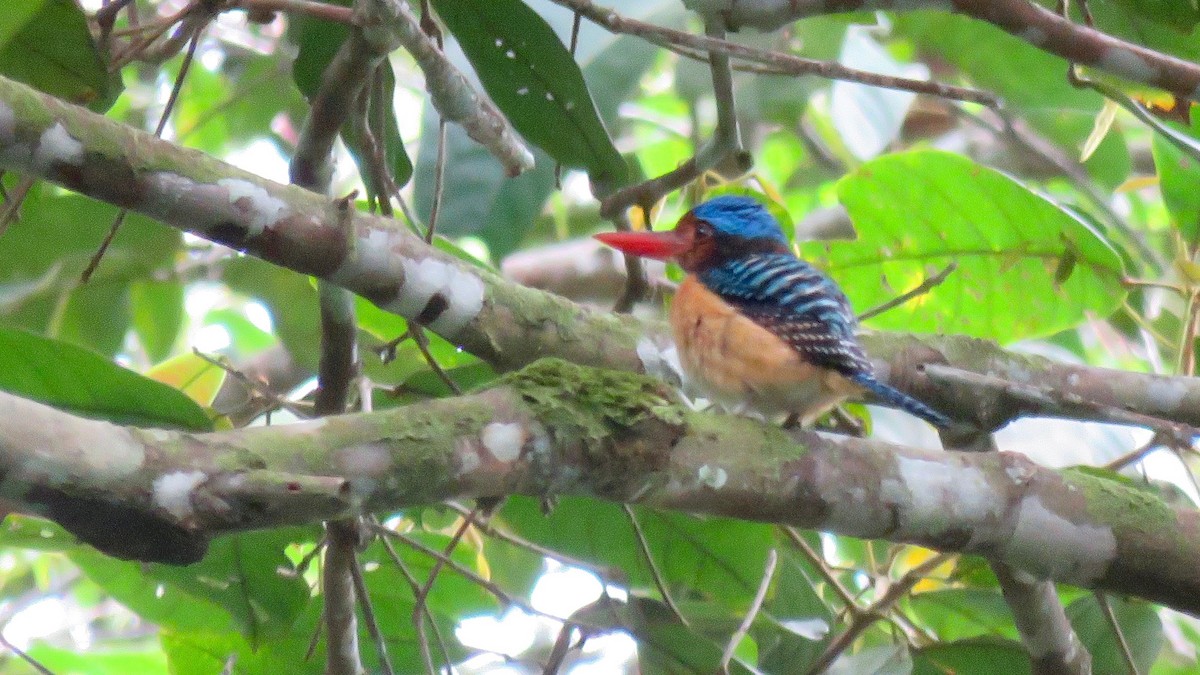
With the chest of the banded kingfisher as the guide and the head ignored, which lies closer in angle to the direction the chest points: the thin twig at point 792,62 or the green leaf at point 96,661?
the green leaf

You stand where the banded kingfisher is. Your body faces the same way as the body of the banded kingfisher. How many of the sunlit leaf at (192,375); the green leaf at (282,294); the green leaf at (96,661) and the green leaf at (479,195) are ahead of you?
4

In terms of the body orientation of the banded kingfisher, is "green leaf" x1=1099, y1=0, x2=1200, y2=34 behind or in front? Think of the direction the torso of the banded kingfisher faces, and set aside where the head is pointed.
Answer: behind

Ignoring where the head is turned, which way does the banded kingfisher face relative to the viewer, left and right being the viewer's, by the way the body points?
facing to the left of the viewer

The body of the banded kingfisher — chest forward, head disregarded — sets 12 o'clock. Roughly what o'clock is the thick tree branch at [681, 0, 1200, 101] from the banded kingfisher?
The thick tree branch is roughly at 8 o'clock from the banded kingfisher.
